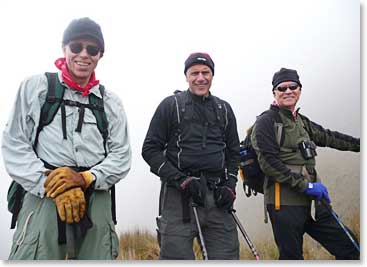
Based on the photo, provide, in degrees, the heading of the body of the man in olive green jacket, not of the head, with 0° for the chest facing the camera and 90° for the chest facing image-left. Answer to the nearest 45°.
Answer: approximately 315°

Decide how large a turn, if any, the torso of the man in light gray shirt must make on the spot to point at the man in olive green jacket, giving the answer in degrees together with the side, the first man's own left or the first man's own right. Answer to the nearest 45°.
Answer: approximately 90° to the first man's own left

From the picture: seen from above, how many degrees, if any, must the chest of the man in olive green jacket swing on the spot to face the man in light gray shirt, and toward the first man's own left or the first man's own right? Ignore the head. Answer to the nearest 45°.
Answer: approximately 90° to the first man's own right

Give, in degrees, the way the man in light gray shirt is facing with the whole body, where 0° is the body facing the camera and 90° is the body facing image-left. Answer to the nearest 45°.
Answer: approximately 0°
